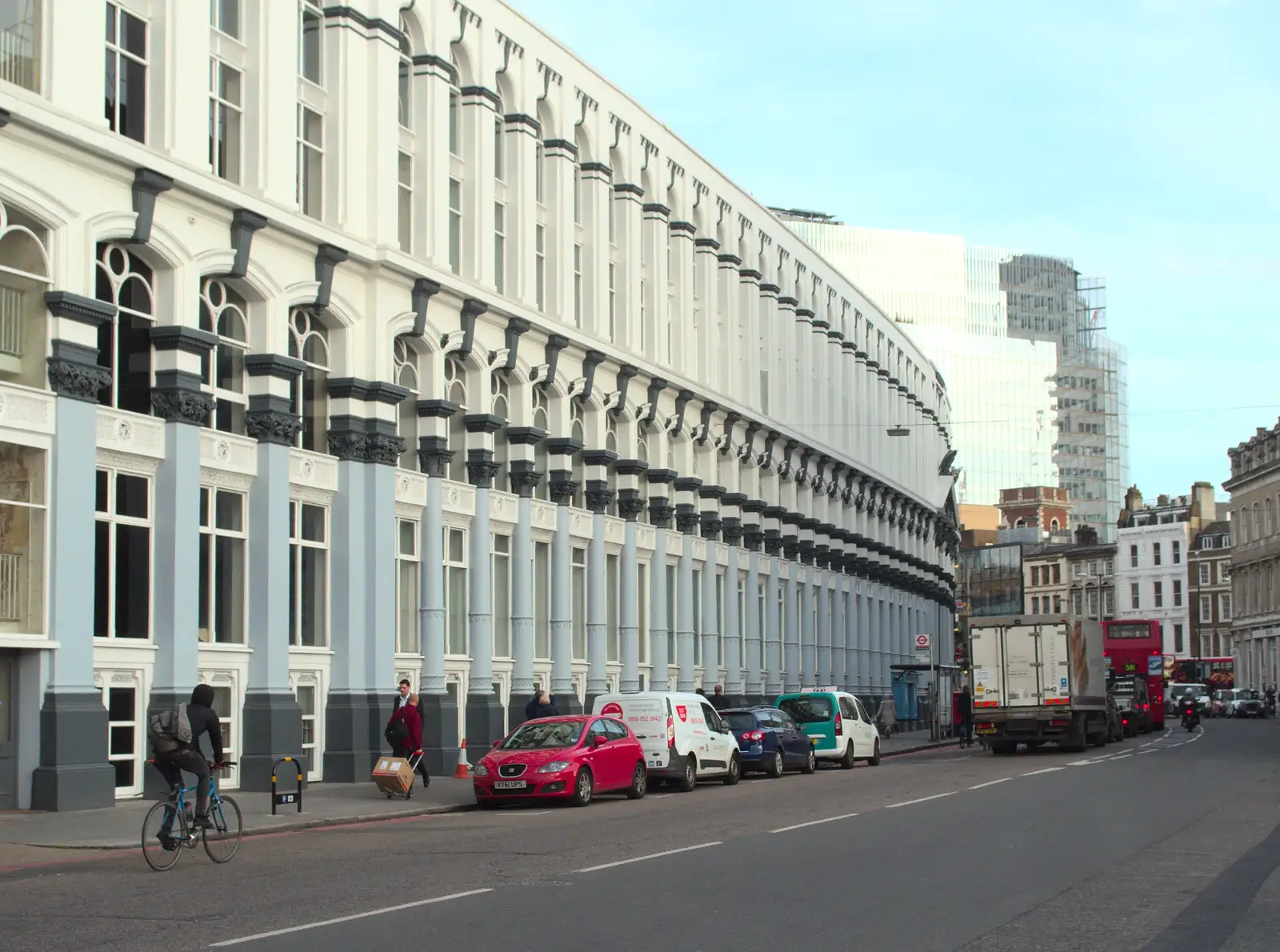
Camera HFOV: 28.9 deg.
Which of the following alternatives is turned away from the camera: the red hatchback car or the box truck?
the box truck

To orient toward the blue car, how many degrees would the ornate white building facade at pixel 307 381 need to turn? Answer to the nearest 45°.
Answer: approximately 90° to its left

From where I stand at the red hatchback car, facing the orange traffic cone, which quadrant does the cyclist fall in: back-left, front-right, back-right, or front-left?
back-left

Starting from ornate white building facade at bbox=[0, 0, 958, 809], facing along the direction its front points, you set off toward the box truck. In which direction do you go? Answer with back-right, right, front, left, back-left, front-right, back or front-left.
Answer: left

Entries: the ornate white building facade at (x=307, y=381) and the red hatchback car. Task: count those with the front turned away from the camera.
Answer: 0

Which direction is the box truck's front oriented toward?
away from the camera

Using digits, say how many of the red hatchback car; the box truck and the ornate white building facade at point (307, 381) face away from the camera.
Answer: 1

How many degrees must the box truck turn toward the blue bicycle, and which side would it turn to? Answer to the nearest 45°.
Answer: approximately 180°

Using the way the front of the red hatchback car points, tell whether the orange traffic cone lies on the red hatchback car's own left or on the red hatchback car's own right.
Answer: on the red hatchback car's own right

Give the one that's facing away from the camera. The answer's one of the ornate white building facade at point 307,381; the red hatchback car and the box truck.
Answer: the box truck
